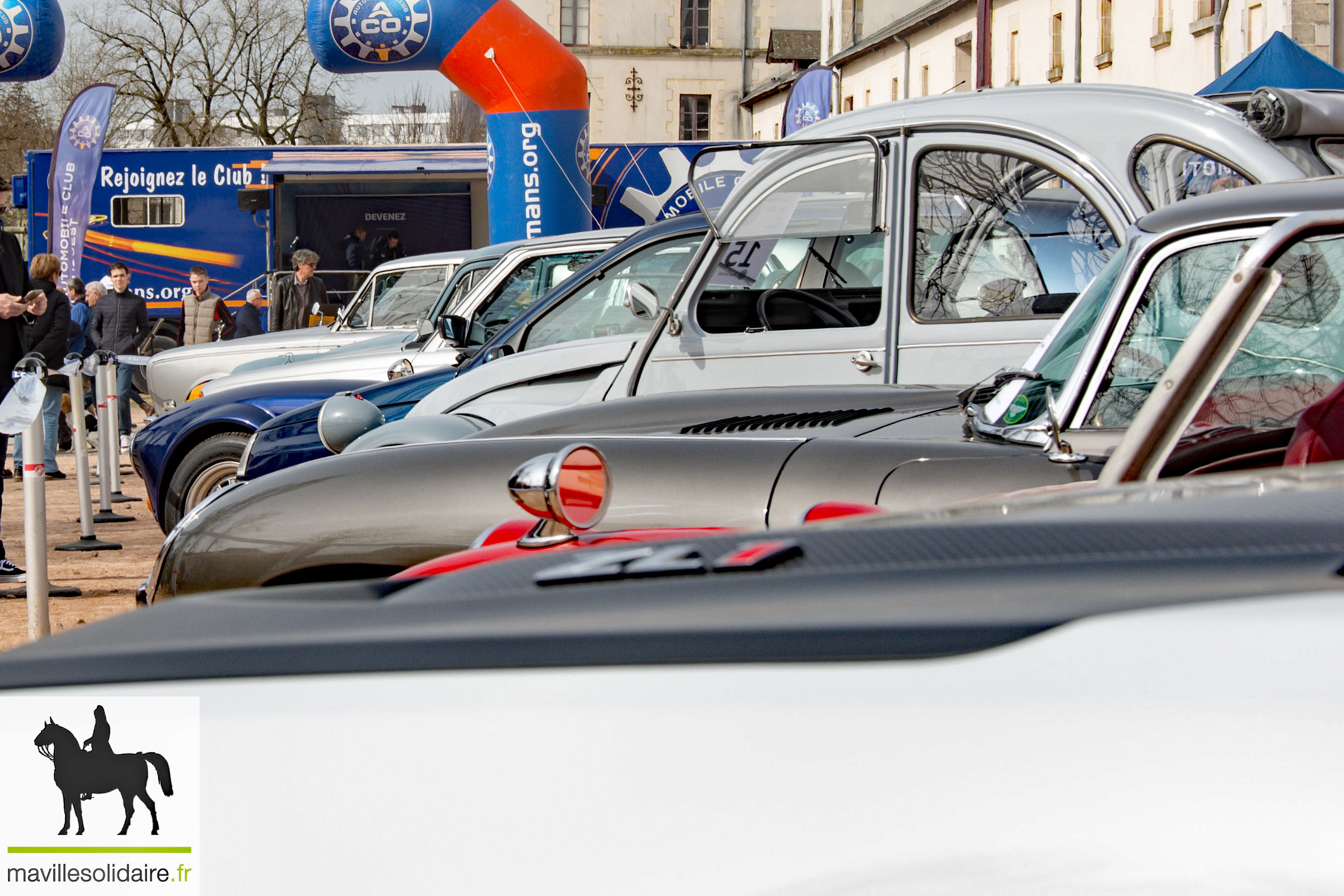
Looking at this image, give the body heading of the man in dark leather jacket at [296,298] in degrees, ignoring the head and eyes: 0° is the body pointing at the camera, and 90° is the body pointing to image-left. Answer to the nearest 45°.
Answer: approximately 315°

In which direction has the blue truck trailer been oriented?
to the viewer's left

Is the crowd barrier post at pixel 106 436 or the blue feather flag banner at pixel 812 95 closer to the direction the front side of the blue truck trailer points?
the crowd barrier post

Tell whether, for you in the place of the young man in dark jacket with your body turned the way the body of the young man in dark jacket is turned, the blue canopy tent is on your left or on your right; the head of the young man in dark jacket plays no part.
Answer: on your left

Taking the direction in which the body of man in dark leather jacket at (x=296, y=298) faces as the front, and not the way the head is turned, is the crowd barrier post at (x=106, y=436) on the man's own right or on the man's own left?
on the man's own right

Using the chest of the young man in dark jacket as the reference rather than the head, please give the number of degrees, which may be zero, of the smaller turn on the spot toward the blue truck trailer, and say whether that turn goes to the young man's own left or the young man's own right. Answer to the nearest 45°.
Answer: approximately 180°

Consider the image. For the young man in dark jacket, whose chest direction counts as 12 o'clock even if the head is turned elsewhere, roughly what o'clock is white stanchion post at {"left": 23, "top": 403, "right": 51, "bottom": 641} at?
The white stanchion post is roughly at 12 o'clock from the young man in dark jacket.

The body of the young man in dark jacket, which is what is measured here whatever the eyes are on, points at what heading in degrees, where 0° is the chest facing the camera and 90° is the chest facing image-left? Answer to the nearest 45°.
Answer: approximately 0°
